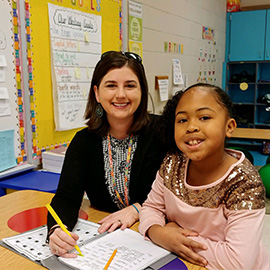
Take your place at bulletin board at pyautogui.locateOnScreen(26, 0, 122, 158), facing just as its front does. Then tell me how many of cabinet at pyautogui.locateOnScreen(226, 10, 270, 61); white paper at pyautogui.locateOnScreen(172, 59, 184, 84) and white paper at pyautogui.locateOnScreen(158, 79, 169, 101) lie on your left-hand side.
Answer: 3

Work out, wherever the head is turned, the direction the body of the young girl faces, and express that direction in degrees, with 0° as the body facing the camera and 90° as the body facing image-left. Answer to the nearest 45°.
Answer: approximately 45°

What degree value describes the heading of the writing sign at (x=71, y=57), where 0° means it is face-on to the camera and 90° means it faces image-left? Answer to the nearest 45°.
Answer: approximately 315°

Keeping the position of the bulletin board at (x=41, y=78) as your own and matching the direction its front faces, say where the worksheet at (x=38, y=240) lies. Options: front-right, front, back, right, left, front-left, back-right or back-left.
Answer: front-right

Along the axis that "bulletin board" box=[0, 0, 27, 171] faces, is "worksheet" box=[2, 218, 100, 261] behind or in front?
in front

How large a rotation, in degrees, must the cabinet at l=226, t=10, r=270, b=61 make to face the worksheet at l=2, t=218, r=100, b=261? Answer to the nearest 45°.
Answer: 0° — it already faces it

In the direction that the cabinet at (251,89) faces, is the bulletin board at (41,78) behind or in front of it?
in front

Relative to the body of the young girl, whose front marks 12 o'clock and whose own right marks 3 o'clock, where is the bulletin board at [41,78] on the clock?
The bulletin board is roughly at 3 o'clock from the young girl.

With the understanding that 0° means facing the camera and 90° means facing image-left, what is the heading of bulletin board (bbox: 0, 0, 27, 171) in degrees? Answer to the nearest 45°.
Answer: approximately 315°

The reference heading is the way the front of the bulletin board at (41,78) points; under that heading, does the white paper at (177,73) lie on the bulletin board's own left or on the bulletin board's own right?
on the bulletin board's own left

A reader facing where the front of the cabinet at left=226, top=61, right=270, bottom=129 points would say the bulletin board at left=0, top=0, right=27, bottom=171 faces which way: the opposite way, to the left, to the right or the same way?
to the left
